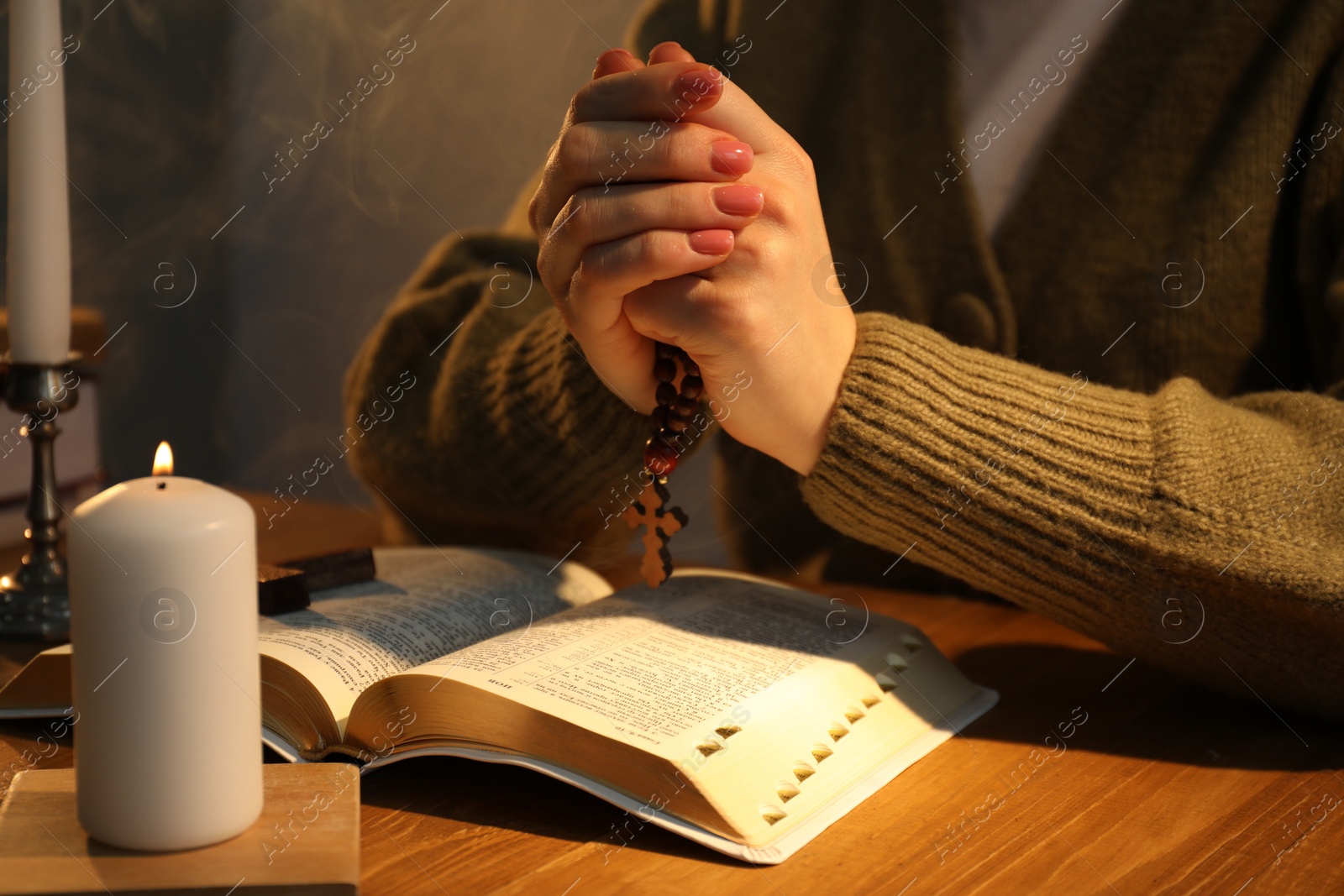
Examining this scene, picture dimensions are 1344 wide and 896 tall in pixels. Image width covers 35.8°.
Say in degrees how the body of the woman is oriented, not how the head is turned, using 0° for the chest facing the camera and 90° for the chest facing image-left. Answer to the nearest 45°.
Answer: approximately 45°
